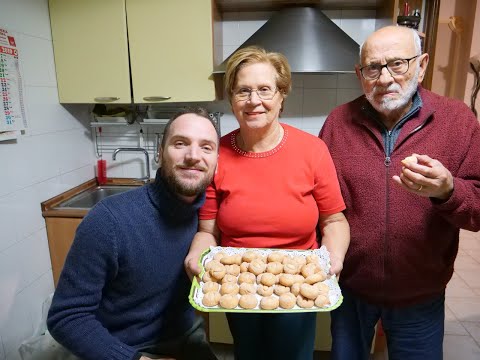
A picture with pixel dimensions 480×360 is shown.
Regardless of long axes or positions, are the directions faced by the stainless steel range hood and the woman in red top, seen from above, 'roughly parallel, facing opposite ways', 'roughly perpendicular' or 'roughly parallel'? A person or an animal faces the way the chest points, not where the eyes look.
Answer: roughly parallel

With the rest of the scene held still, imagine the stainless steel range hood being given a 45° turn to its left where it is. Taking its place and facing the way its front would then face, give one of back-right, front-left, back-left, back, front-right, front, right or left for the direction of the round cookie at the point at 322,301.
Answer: front-right

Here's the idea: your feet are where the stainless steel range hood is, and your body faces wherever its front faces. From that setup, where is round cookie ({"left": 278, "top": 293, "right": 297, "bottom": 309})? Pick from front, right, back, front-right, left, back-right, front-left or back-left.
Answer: front

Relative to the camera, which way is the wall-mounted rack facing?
toward the camera

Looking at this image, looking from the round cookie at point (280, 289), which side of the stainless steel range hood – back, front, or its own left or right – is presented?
front

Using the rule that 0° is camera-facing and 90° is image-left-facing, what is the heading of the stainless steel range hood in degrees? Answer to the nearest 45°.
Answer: approximately 0°

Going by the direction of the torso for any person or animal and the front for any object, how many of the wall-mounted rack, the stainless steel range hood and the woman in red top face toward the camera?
3

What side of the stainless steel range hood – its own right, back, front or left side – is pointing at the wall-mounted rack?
right

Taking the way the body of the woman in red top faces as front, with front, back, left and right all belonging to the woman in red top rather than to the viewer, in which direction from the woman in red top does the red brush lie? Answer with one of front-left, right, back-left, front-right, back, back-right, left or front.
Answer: back-right

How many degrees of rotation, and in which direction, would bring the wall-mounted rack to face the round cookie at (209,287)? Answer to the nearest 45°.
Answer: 0° — it already faces it

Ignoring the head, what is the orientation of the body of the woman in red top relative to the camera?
toward the camera

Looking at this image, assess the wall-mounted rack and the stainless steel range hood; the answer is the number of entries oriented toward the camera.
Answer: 2
